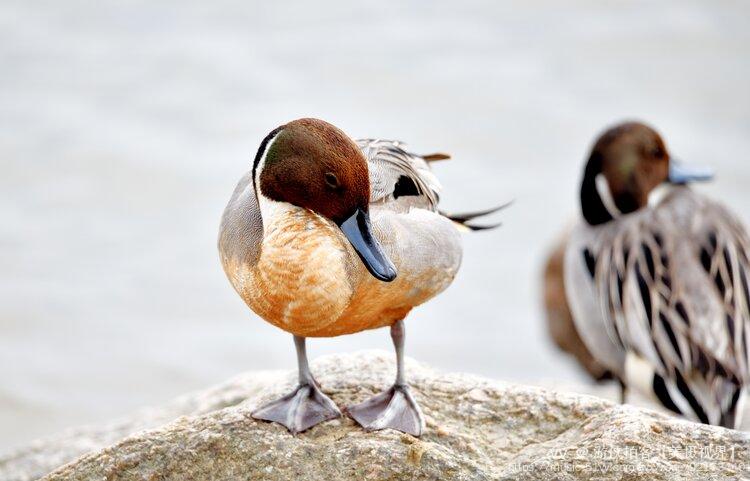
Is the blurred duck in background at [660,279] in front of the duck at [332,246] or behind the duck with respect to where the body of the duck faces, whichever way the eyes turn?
behind

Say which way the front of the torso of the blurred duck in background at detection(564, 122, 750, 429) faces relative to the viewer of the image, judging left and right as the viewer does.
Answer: facing away from the viewer and to the left of the viewer

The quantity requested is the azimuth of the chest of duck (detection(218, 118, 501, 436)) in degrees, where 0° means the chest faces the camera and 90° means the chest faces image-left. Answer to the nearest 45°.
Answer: approximately 45°

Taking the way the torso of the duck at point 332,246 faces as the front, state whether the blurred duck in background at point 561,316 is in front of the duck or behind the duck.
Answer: behind
